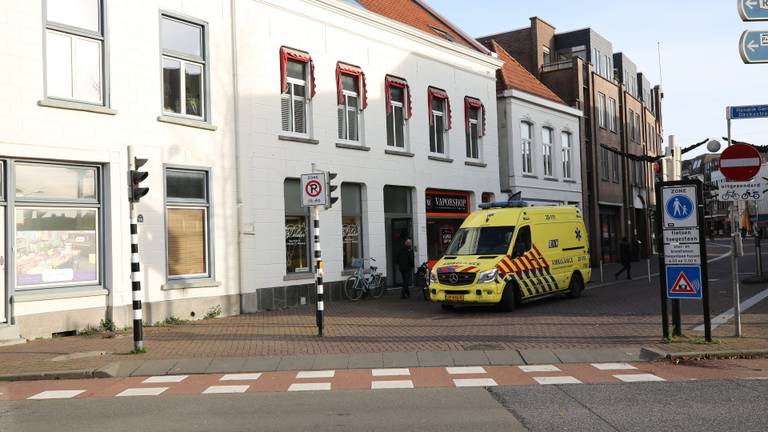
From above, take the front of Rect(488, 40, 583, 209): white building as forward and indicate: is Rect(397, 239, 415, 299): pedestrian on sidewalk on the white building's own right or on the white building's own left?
on the white building's own right

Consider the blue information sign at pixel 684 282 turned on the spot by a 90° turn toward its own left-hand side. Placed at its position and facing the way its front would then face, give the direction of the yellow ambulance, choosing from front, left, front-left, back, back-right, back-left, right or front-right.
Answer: back-left

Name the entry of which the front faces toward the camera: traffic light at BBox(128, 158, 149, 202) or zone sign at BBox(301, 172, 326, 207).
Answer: the zone sign

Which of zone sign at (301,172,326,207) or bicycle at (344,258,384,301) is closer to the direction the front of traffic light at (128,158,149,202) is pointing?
the zone sign

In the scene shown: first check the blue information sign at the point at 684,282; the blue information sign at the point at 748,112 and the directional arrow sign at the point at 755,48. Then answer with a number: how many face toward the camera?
3

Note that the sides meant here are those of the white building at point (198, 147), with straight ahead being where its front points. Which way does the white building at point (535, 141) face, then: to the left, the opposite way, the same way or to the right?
the same way

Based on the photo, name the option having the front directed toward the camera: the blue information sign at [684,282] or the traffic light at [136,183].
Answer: the blue information sign

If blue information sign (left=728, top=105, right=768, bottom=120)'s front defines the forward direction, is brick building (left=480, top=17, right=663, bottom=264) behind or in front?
behind

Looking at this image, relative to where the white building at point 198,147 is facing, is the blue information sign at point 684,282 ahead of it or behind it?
ahead

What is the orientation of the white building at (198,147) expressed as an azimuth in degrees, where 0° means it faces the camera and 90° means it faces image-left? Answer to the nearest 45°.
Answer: approximately 315°

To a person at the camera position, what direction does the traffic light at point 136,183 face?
facing to the right of the viewer

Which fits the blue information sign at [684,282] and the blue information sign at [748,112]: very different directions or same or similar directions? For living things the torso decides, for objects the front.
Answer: same or similar directions

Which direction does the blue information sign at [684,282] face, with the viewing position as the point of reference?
facing the viewer
